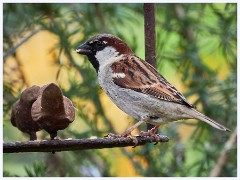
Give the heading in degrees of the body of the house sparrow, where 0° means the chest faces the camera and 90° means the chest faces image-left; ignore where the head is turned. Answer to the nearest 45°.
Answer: approximately 90°
